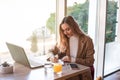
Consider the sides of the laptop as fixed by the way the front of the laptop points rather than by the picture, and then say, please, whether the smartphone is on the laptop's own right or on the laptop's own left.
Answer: on the laptop's own right

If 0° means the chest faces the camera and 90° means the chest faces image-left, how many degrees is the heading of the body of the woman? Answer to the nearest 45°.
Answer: approximately 45°

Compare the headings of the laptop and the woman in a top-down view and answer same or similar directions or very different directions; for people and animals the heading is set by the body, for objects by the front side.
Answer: very different directions

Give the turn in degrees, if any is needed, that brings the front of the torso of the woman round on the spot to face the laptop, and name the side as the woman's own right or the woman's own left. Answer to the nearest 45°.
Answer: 0° — they already face it

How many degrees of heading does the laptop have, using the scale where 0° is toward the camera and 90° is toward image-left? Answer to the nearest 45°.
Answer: approximately 225°
